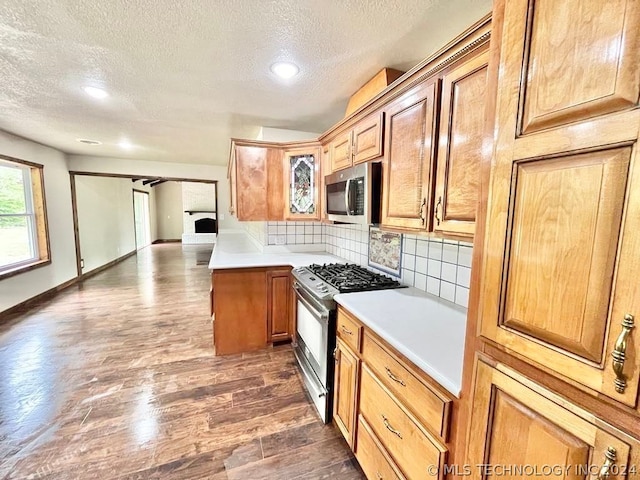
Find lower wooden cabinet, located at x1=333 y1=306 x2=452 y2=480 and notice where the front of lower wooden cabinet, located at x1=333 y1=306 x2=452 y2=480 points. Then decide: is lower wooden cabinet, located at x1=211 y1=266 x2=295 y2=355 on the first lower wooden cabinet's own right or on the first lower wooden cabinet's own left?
on the first lower wooden cabinet's own right

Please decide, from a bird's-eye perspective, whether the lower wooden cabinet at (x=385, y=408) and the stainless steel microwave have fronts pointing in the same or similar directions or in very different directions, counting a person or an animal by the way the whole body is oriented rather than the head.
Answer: same or similar directions

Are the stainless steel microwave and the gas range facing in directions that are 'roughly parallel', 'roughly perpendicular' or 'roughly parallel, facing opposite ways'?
roughly parallel

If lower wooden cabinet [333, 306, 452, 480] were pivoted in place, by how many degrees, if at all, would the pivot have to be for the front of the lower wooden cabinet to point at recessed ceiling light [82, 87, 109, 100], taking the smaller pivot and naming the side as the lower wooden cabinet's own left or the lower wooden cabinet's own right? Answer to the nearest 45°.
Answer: approximately 45° to the lower wooden cabinet's own right

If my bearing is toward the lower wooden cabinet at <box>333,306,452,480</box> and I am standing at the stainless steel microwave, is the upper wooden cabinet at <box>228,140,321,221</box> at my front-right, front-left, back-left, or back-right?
back-right

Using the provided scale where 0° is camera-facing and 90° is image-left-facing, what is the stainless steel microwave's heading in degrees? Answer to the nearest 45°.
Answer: approximately 45°

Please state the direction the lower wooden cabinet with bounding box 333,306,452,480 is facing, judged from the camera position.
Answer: facing the viewer and to the left of the viewer

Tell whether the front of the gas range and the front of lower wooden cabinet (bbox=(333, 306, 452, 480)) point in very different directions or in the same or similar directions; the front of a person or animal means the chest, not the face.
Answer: same or similar directions

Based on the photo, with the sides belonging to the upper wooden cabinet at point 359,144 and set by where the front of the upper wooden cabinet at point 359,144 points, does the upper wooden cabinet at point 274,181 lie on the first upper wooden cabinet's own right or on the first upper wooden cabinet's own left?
on the first upper wooden cabinet's own right

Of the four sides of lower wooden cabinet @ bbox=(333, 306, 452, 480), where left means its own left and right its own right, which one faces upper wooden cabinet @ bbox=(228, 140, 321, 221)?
right

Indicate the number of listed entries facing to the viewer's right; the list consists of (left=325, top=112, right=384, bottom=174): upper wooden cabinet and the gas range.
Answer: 0

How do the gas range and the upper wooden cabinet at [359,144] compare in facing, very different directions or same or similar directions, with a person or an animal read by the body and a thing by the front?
same or similar directions

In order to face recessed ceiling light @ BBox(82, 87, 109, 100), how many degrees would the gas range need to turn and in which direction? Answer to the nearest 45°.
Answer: approximately 45° to its right
